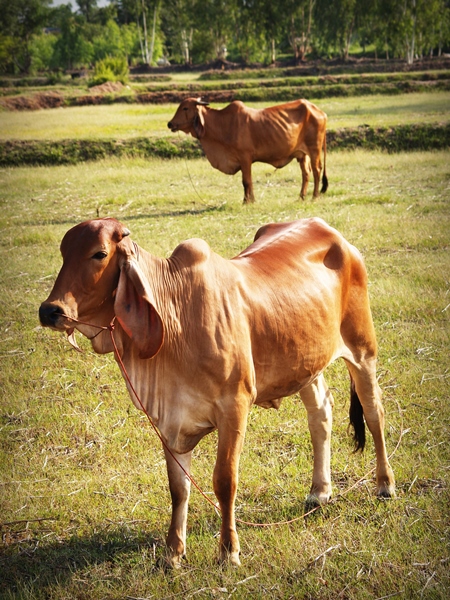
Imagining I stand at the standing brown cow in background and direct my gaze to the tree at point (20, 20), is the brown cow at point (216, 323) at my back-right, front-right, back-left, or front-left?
back-left

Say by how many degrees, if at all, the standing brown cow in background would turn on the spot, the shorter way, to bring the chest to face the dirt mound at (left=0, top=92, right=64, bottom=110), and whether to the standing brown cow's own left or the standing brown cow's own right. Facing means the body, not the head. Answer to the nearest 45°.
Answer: approximately 45° to the standing brown cow's own right

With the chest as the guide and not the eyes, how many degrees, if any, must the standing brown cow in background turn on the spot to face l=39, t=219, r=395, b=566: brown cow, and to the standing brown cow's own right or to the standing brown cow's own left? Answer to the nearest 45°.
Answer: approximately 90° to the standing brown cow's own left

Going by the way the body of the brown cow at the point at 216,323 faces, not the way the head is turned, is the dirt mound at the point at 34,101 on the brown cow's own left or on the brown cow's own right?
on the brown cow's own right

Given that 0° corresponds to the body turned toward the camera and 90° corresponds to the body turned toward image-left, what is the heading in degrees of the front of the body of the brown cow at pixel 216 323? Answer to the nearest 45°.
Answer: approximately 45°

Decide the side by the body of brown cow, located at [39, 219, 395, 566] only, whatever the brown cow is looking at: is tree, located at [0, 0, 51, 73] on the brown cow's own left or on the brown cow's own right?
on the brown cow's own right

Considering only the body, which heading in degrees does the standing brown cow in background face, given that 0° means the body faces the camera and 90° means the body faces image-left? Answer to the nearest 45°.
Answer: approximately 90°

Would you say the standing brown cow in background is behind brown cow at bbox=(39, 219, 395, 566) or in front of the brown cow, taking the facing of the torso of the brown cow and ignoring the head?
behind
